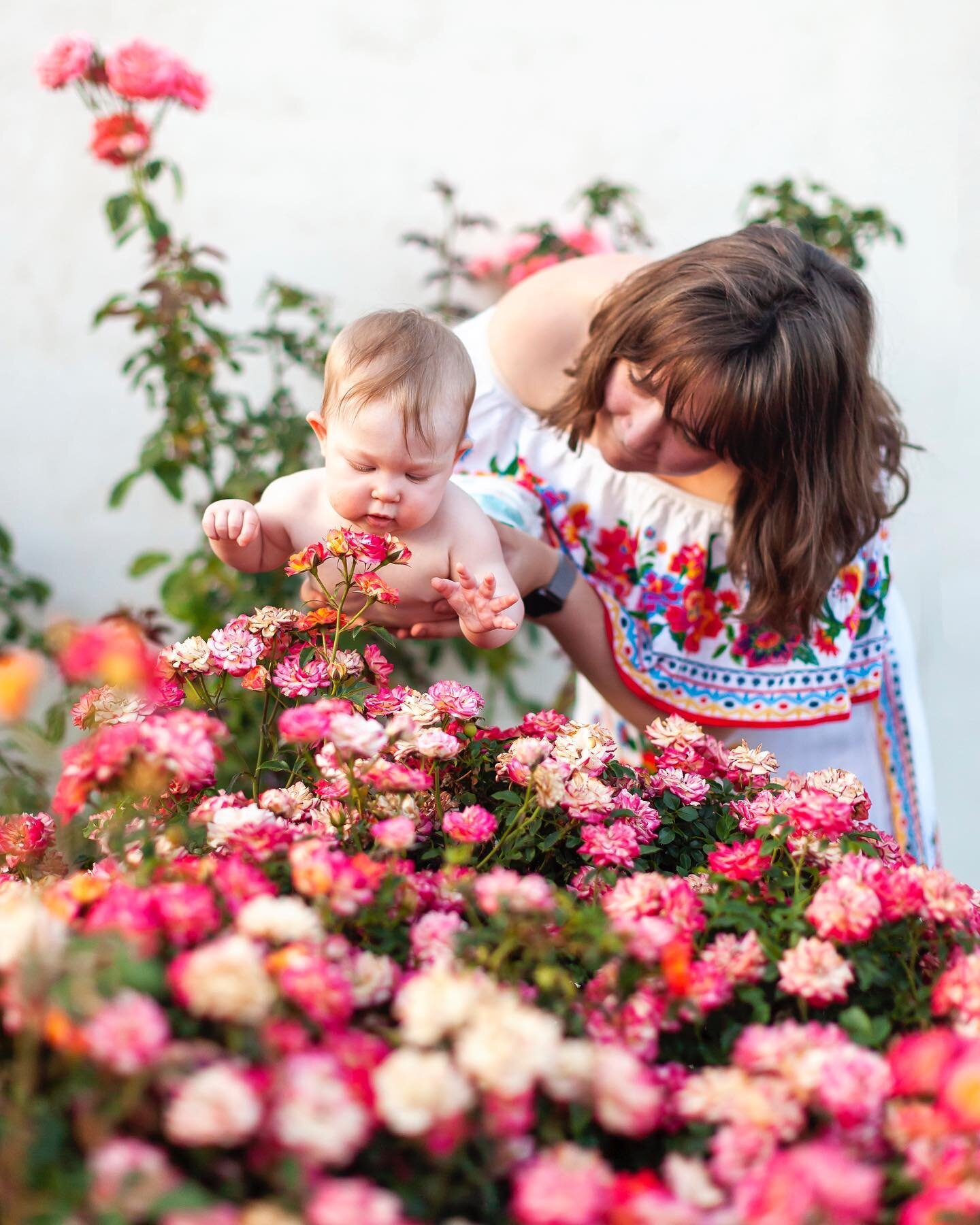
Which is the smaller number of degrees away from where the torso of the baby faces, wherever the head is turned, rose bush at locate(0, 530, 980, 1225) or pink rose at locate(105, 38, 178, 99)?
the rose bush

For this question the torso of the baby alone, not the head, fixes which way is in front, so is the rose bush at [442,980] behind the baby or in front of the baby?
in front

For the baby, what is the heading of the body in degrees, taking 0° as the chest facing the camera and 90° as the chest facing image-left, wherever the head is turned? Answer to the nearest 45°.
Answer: approximately 0°

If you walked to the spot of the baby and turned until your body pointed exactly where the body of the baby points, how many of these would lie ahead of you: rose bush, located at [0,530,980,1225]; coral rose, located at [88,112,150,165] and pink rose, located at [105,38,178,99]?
1

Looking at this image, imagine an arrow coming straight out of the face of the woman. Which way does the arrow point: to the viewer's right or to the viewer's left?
to the viewer's left
